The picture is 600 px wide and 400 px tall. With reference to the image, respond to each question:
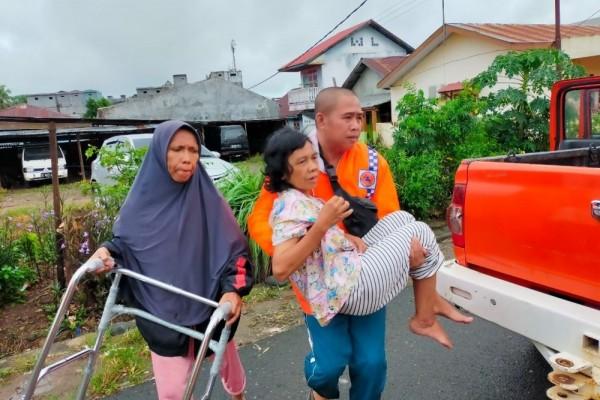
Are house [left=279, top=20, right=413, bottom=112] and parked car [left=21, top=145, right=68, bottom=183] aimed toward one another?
no

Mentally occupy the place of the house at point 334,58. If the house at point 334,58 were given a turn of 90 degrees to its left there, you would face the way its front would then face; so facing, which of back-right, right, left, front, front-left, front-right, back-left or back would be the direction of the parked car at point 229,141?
right

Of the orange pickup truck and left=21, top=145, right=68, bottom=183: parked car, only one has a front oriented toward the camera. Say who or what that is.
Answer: the parked car

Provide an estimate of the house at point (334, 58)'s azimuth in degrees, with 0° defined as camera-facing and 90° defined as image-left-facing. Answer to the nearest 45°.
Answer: approximately 45°

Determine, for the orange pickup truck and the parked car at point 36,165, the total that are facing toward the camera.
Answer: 1

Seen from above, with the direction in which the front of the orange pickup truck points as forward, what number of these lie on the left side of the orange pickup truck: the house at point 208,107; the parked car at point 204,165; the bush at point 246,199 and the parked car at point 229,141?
4

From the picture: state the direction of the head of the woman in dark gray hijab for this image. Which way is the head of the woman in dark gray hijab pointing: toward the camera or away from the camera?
toward the camera

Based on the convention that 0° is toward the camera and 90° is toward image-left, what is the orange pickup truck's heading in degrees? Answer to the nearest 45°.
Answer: approximately 225°

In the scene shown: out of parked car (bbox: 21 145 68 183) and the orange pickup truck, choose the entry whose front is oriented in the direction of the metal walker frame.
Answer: the parked car

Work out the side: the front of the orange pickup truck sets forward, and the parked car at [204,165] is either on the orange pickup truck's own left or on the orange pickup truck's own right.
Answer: on the orange pickup truck's own left

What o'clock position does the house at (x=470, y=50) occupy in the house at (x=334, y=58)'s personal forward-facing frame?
the house at (x=470, y=50) is roughly at 10 o'clock from the house at (x=334, y=58).

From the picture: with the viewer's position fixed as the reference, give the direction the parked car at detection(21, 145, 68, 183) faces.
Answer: facing the viewer

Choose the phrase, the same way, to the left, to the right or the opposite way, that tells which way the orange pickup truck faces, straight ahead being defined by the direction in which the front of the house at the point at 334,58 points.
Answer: the opposite way

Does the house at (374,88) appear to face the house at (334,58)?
no

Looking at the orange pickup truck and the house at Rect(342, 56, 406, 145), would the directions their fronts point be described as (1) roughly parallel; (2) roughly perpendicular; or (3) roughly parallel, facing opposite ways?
roughly parallel, facing opposite ways

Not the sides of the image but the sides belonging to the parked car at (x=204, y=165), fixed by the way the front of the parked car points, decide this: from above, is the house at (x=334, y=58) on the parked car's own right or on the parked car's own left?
on the parked car's own left

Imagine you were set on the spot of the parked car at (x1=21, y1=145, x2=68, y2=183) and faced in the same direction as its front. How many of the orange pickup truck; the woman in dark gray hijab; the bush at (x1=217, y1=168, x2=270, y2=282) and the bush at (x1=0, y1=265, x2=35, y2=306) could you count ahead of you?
4

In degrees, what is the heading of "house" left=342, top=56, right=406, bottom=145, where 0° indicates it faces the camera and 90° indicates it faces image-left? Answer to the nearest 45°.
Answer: approximately 45°

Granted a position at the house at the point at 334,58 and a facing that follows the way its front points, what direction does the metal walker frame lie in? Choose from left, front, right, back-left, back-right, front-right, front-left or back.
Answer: front-left
